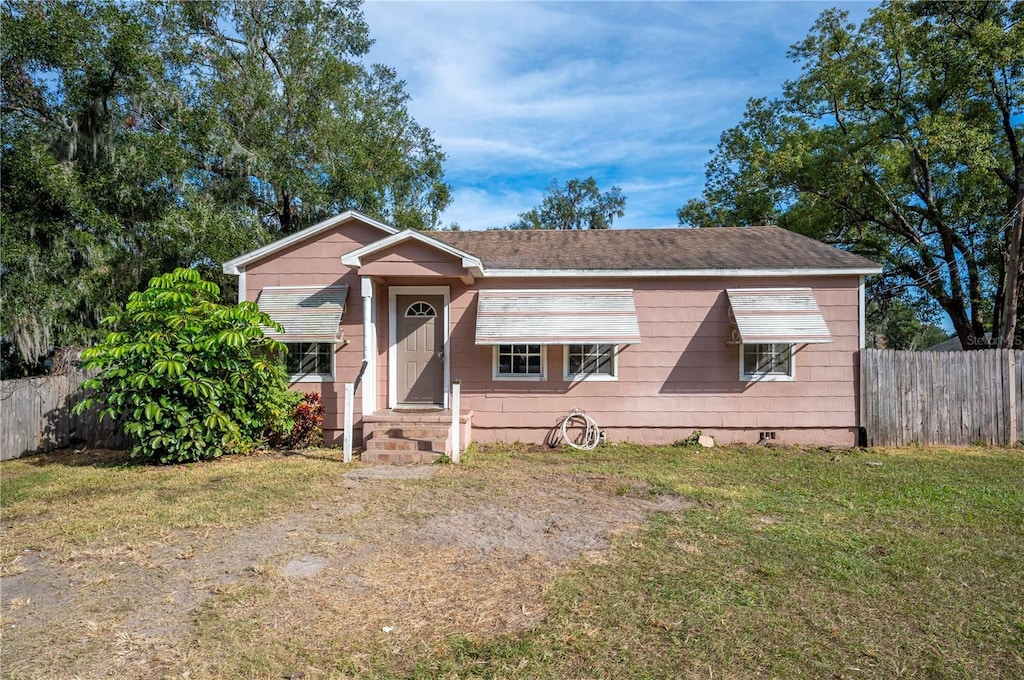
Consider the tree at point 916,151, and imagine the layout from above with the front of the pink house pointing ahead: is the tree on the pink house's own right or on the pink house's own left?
on the pink house's own left

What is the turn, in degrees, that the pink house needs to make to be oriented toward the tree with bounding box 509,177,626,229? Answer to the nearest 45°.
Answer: approximately 180°

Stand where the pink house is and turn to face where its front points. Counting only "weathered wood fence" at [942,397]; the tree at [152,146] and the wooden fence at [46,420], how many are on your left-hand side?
1

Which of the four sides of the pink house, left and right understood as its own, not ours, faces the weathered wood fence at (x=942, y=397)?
left

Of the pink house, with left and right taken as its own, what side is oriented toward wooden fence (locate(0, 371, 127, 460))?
right

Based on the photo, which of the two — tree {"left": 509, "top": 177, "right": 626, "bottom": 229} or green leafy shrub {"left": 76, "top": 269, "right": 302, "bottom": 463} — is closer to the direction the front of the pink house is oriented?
the green leafy shrub

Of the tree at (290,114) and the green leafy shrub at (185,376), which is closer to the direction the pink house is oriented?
the green leafy shrub

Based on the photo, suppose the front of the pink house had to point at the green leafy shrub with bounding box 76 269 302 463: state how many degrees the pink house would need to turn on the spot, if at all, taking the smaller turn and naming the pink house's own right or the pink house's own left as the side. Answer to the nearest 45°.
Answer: approximately 90° to the pink house's own right

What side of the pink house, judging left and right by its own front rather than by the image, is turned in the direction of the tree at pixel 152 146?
right

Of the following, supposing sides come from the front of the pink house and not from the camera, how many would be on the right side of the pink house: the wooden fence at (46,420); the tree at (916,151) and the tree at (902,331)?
1

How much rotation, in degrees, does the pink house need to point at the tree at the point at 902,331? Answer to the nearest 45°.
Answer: approximately 135° to its left

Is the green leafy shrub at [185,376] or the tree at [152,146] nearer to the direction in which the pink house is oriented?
the green leafy shrub

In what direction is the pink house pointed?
toward the camera
